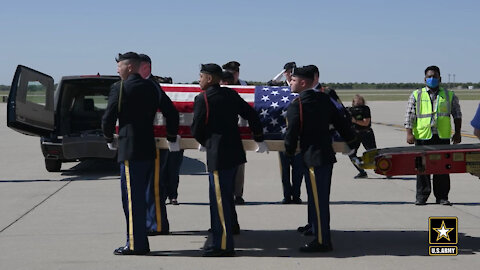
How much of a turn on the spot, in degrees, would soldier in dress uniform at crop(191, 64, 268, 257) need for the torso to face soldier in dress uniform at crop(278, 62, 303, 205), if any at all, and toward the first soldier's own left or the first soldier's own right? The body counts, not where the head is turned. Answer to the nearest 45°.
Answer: approximately 45° to the first soldier's own right

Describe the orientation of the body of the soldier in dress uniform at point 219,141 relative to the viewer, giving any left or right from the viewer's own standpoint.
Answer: facing away from the viewer and to the left of the viewer

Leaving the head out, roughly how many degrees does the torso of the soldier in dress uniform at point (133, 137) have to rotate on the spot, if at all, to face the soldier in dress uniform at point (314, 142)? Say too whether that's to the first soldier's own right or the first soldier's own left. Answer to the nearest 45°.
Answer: approximately 135° to the first soldier's own right

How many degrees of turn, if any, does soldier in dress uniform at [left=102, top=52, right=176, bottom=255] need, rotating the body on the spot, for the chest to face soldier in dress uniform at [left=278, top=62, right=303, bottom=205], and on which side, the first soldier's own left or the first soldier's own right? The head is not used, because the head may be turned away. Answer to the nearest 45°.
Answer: approximately 90° to the first soldier's own right

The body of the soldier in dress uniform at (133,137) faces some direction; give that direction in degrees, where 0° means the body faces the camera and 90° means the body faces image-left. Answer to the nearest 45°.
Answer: approximately 135°
